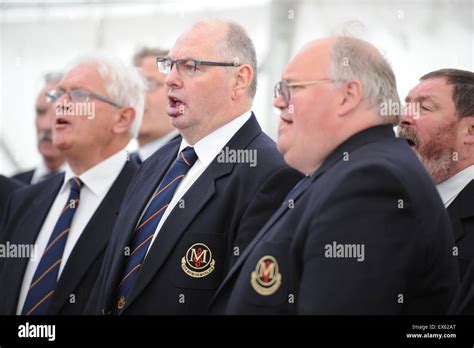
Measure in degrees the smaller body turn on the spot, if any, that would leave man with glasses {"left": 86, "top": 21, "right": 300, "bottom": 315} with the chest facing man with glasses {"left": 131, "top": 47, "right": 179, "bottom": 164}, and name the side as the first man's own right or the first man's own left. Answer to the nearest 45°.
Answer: approximately 135° to the first man's own right

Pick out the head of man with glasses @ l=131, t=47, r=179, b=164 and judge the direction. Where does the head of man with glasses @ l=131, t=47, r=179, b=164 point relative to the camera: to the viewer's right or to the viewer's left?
to the viewer's left

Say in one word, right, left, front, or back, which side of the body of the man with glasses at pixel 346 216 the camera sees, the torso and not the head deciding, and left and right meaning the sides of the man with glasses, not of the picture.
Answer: left

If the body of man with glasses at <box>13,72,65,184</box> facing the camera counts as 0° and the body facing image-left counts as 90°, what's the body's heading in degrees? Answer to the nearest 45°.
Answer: approximately 45°

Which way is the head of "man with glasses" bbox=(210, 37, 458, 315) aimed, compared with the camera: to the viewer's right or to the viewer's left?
to the viewer's left

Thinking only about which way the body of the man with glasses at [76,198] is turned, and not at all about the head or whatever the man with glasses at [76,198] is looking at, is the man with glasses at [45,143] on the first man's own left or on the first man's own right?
on the first man's own right

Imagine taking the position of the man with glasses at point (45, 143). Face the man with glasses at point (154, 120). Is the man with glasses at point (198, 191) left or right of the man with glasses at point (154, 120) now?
right

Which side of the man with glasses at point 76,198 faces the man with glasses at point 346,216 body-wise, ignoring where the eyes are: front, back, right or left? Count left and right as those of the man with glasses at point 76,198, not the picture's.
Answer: left
